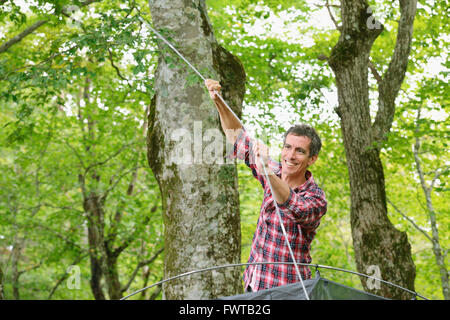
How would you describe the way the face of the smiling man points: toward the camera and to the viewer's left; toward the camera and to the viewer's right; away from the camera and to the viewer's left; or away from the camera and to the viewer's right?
toward the camera and to the viewer's left

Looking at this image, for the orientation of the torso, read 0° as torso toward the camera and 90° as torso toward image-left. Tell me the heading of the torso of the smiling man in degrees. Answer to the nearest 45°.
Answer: approximately 45°

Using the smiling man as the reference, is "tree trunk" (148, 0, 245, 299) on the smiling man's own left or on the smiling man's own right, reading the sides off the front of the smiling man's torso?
on the smiling man's own right

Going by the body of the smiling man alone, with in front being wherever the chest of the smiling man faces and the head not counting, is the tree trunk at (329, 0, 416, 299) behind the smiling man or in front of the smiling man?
behind

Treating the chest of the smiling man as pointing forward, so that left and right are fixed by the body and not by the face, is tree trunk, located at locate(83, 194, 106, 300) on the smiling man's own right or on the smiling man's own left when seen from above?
on the smiling man's own right
